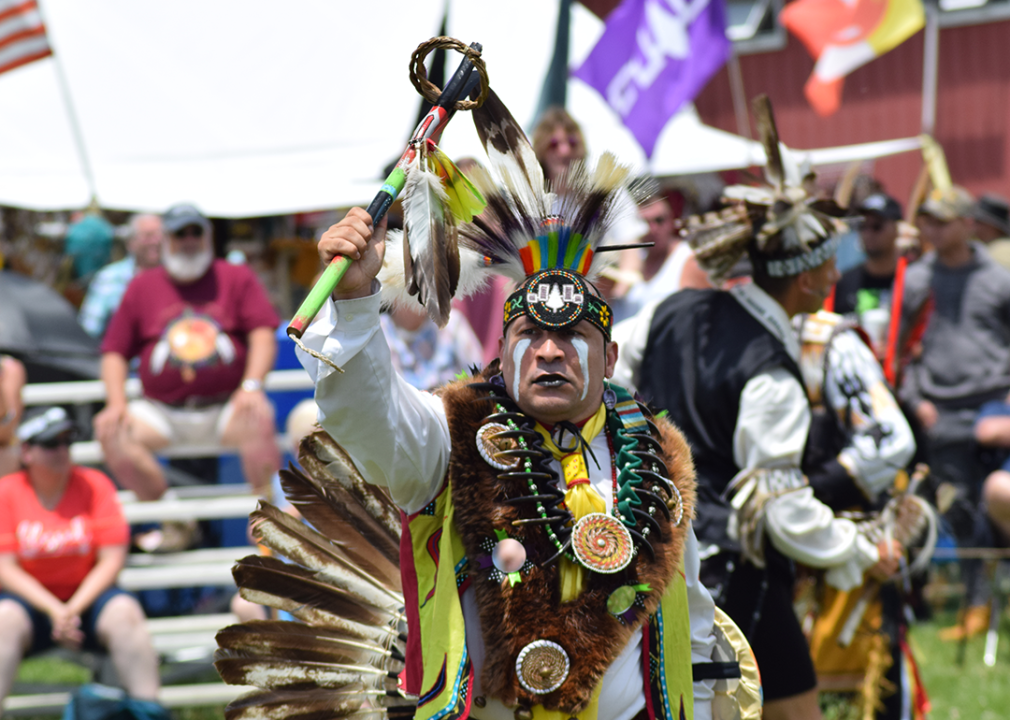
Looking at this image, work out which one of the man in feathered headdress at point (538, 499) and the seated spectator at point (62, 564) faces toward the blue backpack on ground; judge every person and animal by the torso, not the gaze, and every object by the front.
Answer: the seated spectator

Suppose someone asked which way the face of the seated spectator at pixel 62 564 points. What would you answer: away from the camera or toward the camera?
toward the camera

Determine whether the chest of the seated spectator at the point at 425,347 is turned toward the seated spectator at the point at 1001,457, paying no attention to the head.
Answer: no

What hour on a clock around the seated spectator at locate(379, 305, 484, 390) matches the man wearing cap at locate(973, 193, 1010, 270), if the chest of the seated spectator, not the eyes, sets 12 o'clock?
The man wearing cap is roughly at 8 o'clock from the seated spectator.

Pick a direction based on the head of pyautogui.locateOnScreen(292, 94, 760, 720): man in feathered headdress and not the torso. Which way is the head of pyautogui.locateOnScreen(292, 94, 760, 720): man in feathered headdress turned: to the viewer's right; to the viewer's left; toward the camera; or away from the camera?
toward the camera

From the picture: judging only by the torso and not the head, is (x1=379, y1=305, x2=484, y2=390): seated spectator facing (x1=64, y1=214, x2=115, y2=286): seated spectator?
no

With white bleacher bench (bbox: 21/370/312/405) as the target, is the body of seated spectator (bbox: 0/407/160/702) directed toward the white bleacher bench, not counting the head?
no

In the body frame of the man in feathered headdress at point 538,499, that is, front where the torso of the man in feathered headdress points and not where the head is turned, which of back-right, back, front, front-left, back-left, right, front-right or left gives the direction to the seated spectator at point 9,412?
back-right

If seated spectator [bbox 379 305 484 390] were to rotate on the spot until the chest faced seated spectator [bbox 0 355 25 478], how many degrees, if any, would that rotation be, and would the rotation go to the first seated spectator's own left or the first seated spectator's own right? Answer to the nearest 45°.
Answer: approximately 90° to the first seated spectator's own right

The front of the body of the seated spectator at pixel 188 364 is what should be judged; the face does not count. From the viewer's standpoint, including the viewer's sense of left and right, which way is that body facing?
facing the viewer

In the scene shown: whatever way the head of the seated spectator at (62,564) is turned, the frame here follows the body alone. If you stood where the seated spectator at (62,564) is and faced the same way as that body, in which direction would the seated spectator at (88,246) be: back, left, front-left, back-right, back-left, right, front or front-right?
back

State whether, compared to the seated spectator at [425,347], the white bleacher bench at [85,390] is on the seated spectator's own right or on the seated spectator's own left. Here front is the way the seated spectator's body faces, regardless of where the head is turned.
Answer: on the seated spectator's own right

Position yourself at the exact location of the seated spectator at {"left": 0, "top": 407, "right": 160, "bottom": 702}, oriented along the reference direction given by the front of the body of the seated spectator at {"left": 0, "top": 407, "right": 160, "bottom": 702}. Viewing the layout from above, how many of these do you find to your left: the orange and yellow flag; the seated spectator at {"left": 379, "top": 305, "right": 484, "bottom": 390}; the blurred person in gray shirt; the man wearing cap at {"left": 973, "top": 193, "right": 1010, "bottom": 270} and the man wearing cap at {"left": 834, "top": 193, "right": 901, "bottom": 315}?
5

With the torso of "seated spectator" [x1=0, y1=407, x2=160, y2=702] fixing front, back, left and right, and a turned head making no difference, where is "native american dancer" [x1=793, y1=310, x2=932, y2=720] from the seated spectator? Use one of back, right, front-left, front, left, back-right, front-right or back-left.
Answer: front-left

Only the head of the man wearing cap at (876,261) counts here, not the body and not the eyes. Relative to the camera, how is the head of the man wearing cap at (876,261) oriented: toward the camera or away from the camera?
toward the camera

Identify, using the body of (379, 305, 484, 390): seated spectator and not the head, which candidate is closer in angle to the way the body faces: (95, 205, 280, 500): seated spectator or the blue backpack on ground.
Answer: the blue backpack on ground

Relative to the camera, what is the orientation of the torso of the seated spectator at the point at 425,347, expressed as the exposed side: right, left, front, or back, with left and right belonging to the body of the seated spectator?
front

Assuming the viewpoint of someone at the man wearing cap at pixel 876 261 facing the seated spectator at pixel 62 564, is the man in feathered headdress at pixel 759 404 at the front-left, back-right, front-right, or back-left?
front-left

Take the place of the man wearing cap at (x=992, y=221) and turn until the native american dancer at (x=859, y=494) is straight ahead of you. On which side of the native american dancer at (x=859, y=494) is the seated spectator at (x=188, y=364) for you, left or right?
right

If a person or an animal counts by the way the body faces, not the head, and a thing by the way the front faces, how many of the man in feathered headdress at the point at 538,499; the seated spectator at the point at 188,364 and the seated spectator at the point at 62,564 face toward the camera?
3
